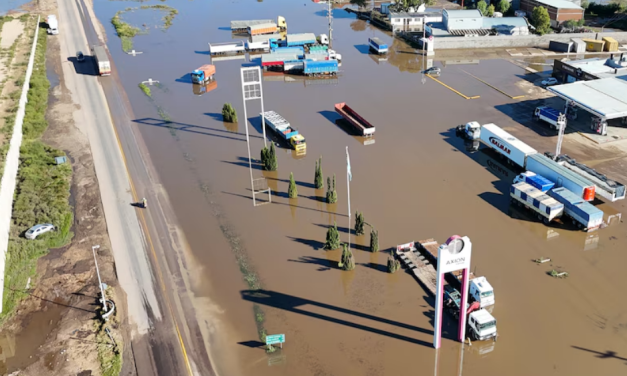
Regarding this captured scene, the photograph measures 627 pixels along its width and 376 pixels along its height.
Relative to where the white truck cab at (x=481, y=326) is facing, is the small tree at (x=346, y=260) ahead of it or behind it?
behind

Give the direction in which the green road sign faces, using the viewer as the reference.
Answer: facing the viewer

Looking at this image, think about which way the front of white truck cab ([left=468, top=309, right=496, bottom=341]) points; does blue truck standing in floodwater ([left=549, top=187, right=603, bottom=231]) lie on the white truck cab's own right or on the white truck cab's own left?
on the white truck cab's own left

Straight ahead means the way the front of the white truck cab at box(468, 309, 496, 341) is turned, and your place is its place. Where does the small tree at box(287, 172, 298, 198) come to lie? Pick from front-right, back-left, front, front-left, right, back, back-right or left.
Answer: back

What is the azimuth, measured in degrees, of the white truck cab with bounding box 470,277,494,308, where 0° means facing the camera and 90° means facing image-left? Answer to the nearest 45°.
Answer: approximately 315°

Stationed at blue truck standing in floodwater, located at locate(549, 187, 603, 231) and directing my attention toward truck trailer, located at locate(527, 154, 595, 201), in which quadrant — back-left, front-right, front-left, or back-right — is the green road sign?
back-left

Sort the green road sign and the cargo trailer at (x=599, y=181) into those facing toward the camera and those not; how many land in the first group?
1

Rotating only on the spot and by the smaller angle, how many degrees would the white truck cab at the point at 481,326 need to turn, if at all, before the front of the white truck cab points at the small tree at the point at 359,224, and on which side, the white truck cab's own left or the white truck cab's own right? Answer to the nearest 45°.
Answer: approximately 180°

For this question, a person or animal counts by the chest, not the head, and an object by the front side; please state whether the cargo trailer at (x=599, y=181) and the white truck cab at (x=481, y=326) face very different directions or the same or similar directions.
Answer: very different directions

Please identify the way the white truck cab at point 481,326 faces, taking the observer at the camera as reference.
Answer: facing the viewer and to the right of the viewer

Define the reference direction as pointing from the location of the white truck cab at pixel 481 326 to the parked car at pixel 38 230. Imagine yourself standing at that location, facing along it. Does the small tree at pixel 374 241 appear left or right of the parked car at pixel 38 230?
right
